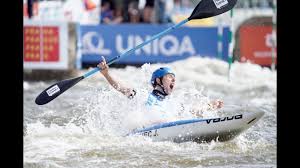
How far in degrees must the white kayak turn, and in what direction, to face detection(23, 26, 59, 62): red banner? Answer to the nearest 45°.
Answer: approximately 135° to its left

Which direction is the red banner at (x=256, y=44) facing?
toward the camera

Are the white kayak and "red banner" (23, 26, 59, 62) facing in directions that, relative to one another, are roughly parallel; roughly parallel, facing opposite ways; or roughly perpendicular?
roughly perpendicular

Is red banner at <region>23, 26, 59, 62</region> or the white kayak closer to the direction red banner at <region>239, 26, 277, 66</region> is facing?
the white kayak

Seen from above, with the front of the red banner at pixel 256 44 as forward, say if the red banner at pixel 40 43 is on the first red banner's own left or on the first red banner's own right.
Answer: on the first red banner's own right

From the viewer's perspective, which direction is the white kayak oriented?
to the viewer's right

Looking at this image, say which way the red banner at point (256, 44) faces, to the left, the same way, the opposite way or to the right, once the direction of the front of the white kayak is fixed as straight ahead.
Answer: to the right

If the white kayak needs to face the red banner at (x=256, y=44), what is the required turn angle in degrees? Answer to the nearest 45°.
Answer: approximately 90° to its left

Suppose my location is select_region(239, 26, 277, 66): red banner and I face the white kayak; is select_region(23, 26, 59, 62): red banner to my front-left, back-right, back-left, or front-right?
front-right

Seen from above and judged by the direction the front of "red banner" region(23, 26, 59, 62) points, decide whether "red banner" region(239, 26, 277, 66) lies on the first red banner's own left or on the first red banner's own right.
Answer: on the first red banner's own left

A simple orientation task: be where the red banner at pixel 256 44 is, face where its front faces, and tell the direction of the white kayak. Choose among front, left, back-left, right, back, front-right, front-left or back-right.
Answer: front

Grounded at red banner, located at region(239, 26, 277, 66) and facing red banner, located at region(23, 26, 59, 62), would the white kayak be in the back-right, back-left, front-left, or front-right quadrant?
front-left

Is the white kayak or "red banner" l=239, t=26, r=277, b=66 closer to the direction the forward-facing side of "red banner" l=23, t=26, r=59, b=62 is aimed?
the white kayak

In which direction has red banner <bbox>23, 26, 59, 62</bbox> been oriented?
toward the camera
